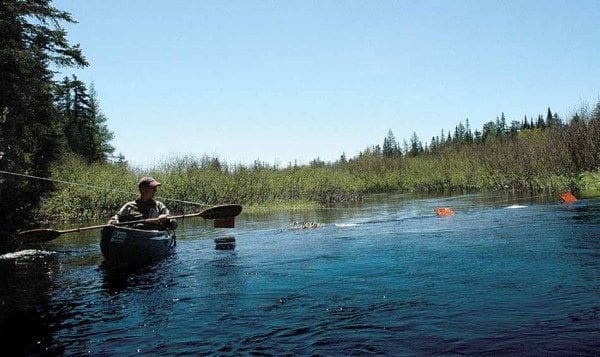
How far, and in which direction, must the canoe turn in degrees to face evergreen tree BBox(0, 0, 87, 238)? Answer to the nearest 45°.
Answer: approximately 90° to its right
